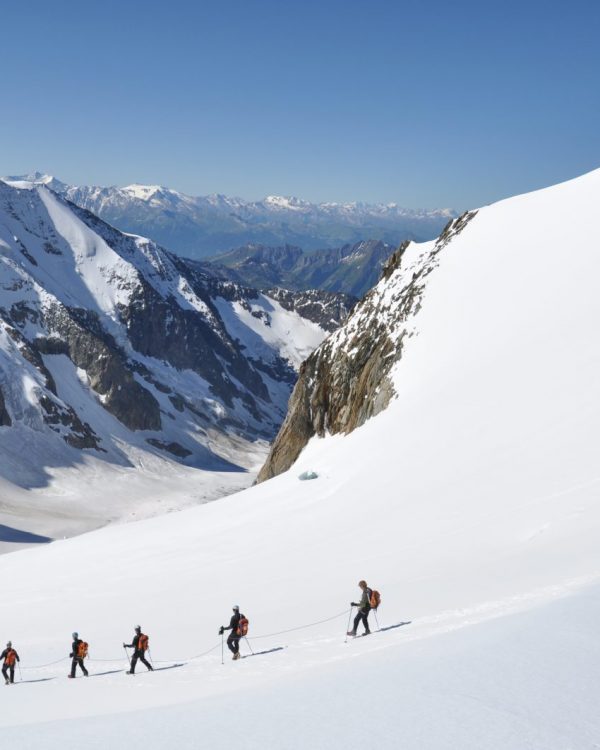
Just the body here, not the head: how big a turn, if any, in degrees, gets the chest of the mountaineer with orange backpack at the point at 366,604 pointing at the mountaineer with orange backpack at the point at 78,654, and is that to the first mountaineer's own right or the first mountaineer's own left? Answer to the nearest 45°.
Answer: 0° — they already face them

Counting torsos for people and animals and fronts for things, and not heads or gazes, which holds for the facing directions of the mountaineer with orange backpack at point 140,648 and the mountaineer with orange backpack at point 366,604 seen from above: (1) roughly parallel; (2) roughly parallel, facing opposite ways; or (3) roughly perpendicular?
roughly parallel

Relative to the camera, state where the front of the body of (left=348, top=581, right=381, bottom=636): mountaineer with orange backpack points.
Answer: to the viewer's left

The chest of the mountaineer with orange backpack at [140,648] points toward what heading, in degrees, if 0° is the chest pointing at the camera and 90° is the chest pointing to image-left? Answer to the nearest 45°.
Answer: approximately 90°

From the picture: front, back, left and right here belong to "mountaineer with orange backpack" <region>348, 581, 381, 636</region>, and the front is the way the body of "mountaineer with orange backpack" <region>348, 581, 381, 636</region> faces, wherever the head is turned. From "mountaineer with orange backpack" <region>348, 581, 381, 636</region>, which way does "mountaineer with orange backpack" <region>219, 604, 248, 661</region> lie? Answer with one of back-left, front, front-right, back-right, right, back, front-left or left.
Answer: front

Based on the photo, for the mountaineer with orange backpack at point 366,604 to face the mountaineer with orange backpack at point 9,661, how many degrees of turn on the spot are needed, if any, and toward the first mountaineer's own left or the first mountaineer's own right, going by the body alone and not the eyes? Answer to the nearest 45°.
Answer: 0° — they already face them

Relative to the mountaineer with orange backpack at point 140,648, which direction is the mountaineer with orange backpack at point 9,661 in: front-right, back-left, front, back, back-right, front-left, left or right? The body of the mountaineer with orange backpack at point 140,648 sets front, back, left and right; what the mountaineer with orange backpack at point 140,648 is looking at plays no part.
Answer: front-right

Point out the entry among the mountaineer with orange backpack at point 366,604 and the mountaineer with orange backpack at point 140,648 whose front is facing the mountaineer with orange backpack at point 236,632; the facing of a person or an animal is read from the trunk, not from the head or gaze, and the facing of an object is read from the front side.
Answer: the mountaineer with orange backpack at point 366,604
